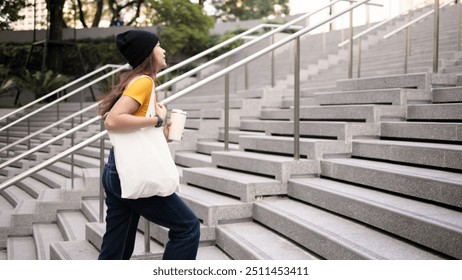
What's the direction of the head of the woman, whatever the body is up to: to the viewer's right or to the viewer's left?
to the viewer's right

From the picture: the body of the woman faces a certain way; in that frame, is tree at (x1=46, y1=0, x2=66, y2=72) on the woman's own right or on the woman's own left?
on the woman's own left

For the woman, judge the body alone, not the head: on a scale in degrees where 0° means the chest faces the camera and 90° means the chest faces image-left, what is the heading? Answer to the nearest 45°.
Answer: approximately 270°

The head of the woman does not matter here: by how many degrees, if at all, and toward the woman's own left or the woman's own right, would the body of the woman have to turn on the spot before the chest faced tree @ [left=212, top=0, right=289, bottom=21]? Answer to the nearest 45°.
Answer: approximately 90° to the woman's own left
